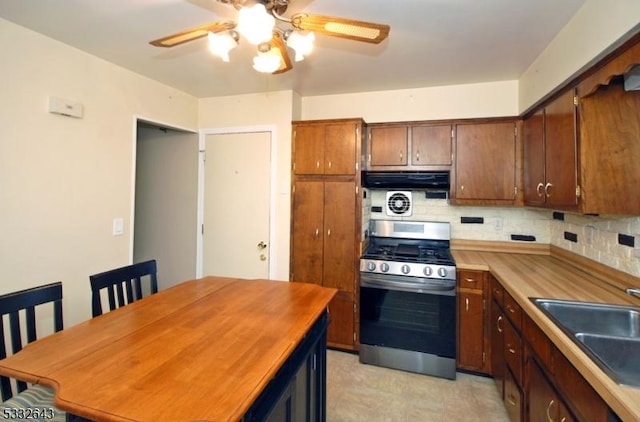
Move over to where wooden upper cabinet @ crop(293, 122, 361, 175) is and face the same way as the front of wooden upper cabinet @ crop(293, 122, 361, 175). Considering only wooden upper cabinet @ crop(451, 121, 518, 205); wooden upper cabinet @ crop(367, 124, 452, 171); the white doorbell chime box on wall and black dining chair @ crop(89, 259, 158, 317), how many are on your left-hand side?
2

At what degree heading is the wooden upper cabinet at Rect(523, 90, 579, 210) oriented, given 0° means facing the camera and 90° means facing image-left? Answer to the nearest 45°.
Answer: approximately 45°

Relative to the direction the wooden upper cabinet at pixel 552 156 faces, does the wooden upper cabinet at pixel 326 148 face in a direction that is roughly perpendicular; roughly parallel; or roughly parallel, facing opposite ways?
roughly perpendicular

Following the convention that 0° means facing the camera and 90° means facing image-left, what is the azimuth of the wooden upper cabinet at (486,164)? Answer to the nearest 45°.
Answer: approximately 0°

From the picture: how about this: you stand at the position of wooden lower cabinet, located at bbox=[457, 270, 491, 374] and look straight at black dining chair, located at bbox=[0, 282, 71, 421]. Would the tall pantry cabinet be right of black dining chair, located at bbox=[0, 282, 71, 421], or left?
right

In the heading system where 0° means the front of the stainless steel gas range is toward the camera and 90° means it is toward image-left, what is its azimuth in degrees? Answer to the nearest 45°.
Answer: approximately 0°

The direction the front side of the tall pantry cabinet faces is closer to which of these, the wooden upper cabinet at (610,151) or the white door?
the wooden upper cabinet
